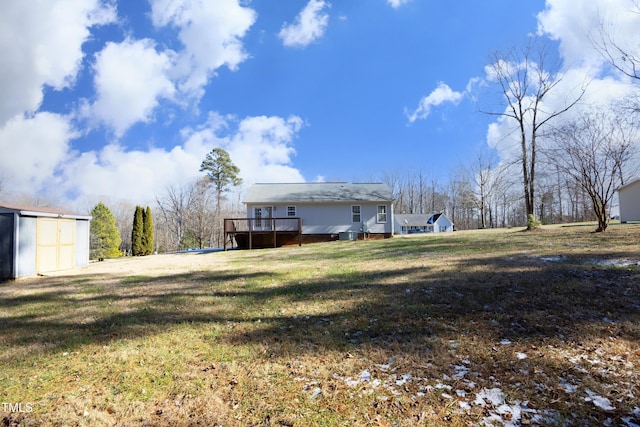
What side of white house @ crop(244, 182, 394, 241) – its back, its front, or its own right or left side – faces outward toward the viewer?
back

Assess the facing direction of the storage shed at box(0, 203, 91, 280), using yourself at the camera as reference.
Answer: facing the viewer and to the right of the viewer

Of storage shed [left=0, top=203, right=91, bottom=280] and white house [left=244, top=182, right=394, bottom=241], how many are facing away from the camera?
1

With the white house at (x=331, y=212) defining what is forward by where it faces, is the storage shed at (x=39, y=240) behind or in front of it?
behind

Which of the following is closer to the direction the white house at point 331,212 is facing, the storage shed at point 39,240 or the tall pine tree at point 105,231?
the tall pine tree

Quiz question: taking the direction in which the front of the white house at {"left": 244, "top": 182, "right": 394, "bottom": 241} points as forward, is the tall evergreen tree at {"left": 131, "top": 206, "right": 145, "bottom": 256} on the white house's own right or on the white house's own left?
on the white house's own left

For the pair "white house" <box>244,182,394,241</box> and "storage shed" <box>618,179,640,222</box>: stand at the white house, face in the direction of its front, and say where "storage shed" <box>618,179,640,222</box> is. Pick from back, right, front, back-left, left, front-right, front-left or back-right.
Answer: right

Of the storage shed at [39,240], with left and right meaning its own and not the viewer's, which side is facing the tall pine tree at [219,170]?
left

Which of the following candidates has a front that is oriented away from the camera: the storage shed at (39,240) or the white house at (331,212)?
the white house
